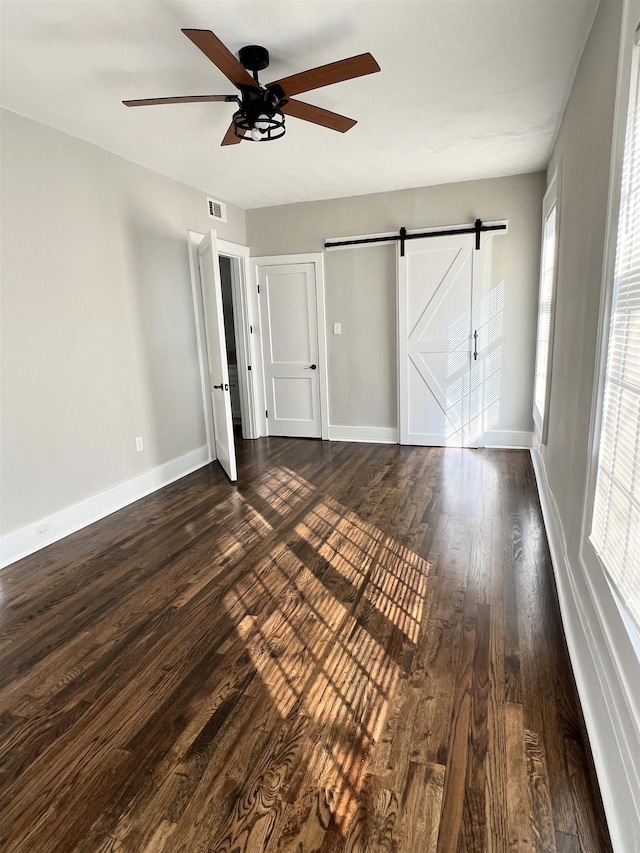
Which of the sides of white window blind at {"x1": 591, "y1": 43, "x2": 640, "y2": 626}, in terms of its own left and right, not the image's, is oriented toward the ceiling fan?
front

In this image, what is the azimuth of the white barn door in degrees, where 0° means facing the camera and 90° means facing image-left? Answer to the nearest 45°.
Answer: approximately 0°

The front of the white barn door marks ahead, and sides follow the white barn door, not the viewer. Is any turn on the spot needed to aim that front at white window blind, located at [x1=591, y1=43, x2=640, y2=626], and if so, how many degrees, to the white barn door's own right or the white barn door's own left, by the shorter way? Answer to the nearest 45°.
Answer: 0° — it already faces it

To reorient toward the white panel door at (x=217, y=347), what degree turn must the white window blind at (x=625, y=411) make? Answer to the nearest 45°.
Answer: approximately 45° to its right

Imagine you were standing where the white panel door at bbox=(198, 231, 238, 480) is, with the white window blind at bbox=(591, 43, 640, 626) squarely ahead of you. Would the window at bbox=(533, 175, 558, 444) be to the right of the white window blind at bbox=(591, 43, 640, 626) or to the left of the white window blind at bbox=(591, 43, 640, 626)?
left

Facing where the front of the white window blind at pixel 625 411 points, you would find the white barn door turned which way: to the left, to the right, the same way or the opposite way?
to the left

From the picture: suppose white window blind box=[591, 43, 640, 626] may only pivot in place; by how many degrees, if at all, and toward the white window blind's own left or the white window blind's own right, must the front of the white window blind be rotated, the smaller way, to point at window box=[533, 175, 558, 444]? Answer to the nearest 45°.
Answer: approximately 90° to the white window blind's own right

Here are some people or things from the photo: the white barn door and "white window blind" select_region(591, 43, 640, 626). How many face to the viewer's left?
1

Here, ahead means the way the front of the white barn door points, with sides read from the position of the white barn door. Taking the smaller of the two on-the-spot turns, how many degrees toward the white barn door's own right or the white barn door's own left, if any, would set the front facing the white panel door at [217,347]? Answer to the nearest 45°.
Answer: approximately 45° to the white barn door's own right

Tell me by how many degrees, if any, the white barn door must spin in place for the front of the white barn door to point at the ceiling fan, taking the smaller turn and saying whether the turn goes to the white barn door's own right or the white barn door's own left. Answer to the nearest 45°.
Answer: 0° — it already faces it

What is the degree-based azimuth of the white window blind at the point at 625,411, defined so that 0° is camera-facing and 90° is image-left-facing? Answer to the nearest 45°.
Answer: approximately 90°

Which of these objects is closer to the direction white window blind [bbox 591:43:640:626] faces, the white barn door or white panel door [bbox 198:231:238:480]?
the white panel door

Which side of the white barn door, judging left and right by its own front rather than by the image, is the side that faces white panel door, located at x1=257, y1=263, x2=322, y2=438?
right
